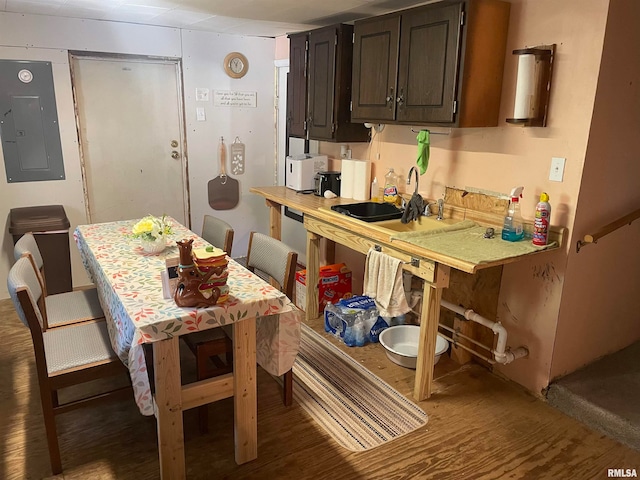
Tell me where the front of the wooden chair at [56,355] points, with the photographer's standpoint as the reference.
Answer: facing to the right of the viewer

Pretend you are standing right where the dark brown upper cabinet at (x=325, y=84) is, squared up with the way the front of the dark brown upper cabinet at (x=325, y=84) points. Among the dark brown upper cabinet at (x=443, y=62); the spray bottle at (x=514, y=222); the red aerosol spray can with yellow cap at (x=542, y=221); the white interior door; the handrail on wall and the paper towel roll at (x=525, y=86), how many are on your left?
5

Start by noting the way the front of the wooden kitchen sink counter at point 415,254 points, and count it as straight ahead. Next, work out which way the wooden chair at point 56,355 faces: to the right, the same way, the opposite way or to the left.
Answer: the opposite way

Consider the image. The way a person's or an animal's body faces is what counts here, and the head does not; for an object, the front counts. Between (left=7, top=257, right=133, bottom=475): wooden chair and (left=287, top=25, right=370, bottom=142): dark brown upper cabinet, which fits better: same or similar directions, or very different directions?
very different directions

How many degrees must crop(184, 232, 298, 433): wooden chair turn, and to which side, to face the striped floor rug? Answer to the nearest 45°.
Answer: approximately 135° to its left

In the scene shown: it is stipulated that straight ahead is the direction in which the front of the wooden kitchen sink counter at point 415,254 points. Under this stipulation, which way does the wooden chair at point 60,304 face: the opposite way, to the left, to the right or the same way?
the opposite way

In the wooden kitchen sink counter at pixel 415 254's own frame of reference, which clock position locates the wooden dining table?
The wooden dining table is roughly at 12 o'clock from the wooden kitchen sink counter.

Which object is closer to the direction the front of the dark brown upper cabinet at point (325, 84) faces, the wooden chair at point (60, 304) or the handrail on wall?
the wooden chair

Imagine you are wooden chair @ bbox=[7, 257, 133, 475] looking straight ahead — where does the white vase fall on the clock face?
The white vase is roughly at 11 o'clock from the wooden chair.

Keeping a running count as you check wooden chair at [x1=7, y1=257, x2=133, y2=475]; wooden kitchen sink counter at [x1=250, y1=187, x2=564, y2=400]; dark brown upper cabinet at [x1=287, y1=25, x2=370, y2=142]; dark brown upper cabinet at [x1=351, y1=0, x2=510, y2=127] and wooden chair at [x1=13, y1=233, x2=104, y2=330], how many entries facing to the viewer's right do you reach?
2
